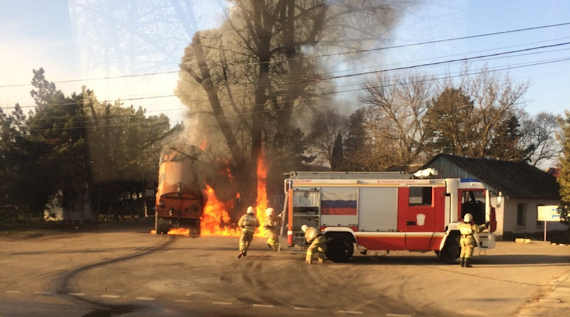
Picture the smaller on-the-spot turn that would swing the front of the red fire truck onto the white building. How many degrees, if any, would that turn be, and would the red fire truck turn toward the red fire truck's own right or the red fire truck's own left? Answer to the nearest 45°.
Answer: approximately 90° to the red fire truck's own left

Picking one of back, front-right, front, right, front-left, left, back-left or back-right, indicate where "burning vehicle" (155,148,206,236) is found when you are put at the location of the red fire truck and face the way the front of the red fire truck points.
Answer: back-left

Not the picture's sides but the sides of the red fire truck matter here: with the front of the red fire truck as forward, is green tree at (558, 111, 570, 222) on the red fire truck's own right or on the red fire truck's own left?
on the red fire truck's own left

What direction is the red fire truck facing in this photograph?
to the viewer's right

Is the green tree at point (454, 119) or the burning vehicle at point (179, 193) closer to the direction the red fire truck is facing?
the green tree

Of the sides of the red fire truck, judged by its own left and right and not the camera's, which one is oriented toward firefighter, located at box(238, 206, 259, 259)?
back

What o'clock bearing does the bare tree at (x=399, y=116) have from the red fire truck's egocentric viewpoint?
The bare tree is roughly at 9 o'clock from the red fire truck.
